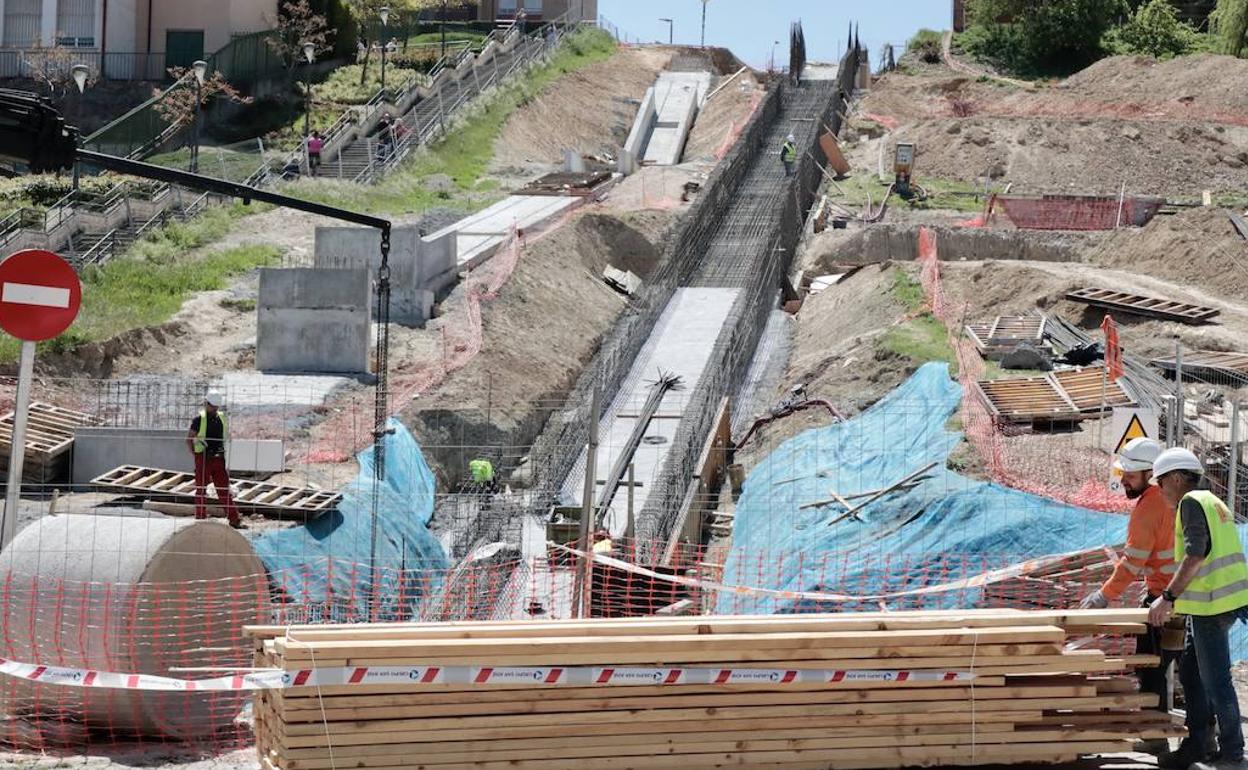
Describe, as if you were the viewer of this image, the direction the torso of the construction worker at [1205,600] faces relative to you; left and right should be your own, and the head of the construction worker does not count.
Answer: facing to the left of the viewer

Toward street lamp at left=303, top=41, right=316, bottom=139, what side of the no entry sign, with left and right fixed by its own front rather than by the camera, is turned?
back

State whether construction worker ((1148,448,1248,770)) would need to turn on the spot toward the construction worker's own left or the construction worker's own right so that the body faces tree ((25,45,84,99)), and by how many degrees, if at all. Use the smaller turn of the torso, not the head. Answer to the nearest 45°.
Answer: approximately 45° to the construction worker's own right

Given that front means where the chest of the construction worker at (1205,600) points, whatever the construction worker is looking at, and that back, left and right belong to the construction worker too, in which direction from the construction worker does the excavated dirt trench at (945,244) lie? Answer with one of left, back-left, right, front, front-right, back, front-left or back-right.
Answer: right

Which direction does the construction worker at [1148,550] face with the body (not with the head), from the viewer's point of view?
to the viewer's left

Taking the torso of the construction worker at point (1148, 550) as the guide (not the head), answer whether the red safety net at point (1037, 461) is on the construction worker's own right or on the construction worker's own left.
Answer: on the construction worker's own right

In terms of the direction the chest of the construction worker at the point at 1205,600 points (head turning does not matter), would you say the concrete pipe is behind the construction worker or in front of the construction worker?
in front

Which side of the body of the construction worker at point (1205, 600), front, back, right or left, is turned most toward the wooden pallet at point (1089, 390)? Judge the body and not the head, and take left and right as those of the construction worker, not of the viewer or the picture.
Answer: right

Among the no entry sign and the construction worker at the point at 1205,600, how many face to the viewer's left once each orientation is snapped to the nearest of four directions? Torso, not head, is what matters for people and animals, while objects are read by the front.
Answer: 1

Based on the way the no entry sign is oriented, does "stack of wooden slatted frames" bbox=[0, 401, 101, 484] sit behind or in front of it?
behind
